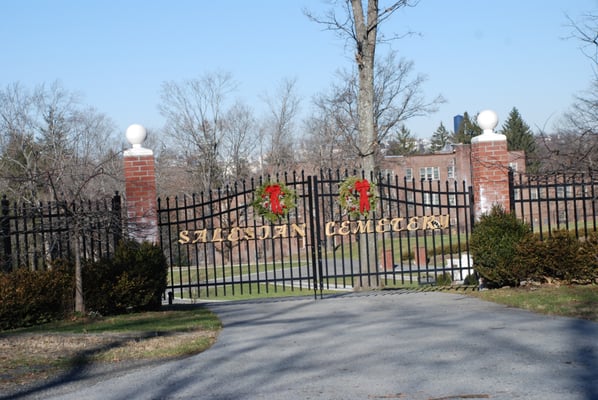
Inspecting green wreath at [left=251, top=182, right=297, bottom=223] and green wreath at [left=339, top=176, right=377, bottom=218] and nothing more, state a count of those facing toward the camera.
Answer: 2

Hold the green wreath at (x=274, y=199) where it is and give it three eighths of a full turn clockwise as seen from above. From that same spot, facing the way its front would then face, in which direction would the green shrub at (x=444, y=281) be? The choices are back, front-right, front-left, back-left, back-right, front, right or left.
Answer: right

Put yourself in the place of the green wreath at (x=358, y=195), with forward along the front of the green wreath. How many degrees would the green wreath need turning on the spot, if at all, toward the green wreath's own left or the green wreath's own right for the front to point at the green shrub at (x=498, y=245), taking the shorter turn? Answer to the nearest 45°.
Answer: approximately 90° to the green wreath's own left

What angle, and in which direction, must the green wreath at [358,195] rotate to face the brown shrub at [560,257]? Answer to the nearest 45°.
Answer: approximately 90° to its left

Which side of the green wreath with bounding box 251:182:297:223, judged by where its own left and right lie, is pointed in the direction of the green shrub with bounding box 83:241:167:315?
right

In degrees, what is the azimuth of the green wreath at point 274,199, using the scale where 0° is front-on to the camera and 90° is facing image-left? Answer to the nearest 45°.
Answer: approximately 0°

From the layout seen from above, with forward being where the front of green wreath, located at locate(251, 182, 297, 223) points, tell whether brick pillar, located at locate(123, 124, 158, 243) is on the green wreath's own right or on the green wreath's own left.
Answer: on the green wreath's own right

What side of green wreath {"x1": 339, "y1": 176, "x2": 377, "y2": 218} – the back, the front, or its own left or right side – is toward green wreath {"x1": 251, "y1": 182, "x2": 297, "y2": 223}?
right

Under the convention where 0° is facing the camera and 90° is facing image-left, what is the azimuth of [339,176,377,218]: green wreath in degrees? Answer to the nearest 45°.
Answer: approximately 0°
